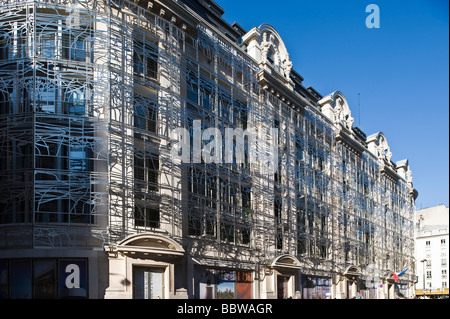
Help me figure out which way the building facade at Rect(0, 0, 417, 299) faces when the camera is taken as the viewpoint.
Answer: facing the viewer and to the right of the viewer
